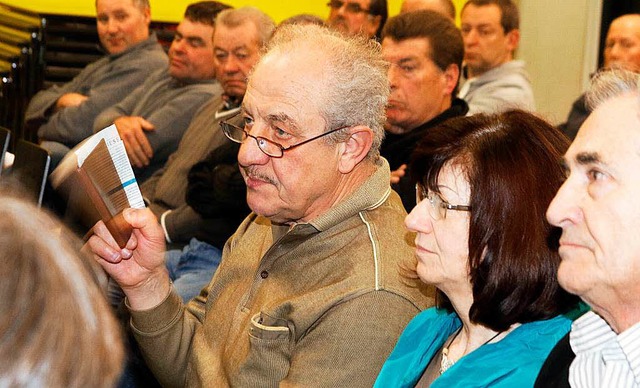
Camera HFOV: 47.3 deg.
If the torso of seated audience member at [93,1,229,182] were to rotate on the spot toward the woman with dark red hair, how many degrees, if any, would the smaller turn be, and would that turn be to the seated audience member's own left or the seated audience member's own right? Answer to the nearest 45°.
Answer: approximately 45° to the seated audience member's own left

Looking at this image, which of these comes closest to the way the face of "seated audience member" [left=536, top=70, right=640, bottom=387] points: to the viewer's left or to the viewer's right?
to the viewer's left

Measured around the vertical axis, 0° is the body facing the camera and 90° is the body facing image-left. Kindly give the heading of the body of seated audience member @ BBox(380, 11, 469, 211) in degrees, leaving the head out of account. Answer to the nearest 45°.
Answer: approximately 45°

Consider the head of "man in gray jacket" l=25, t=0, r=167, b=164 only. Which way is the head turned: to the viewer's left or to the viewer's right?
to the viewer's left

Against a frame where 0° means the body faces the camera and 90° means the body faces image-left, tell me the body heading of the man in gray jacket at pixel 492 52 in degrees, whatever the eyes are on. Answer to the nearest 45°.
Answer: approximately 45°

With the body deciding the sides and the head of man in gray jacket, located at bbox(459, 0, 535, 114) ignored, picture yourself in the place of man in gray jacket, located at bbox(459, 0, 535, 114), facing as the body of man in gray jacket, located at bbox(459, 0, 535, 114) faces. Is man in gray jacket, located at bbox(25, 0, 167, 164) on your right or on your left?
on your right

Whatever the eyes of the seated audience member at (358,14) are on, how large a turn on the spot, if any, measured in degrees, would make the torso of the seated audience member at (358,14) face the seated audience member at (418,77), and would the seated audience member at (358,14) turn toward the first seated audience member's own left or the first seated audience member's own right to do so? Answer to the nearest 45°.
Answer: approximately 45° to the first seated audience member's own left

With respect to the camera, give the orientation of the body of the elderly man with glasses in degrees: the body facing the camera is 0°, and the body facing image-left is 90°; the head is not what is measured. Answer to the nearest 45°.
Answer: approximately 45°

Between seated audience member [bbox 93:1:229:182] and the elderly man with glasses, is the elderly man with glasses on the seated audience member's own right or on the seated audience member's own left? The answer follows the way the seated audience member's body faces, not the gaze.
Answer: on the seated audience member's own left

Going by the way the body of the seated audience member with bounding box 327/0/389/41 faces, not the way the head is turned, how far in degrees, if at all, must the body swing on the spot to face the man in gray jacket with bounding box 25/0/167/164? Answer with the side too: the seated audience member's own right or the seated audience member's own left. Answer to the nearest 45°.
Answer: approximately 45° to the seated audience member's own right

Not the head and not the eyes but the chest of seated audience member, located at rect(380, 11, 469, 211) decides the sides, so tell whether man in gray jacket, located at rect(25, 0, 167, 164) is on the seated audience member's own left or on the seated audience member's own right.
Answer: on the seated audience member's own right

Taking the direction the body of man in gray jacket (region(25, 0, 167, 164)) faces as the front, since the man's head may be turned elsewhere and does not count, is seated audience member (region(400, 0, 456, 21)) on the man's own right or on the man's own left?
on the man's own left

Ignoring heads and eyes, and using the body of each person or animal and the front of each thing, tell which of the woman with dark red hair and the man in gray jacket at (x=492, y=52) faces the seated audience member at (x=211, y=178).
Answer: the man in gray jacket
